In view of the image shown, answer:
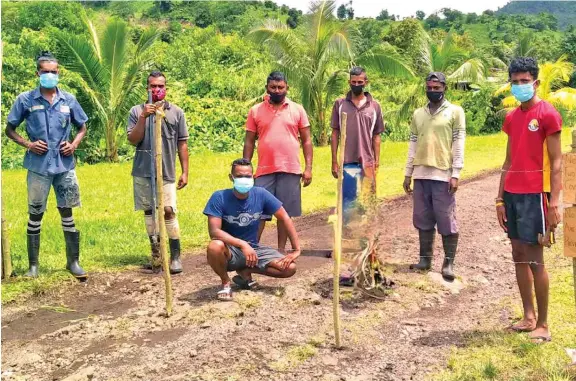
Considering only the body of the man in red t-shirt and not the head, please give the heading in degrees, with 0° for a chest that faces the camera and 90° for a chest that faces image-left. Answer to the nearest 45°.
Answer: approximately 45°

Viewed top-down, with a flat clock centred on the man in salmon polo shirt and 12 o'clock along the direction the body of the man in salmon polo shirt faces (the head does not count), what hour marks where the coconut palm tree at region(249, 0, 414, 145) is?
The coconut palm tree is roughly at 6 o'clock from the man in salmon polo shirt.

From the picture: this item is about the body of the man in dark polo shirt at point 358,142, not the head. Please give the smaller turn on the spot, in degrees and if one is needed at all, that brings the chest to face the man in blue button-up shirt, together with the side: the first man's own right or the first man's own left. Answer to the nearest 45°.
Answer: approximately 90° to the first man's own right

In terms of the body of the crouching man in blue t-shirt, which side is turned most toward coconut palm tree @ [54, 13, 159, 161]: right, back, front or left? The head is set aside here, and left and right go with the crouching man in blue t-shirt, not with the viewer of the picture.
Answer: back

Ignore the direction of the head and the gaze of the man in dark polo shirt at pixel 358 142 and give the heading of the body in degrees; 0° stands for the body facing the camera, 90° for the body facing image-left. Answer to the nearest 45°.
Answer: approximately 0°

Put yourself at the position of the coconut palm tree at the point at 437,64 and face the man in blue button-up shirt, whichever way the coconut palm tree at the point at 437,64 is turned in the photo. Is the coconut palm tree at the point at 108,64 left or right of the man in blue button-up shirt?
right
